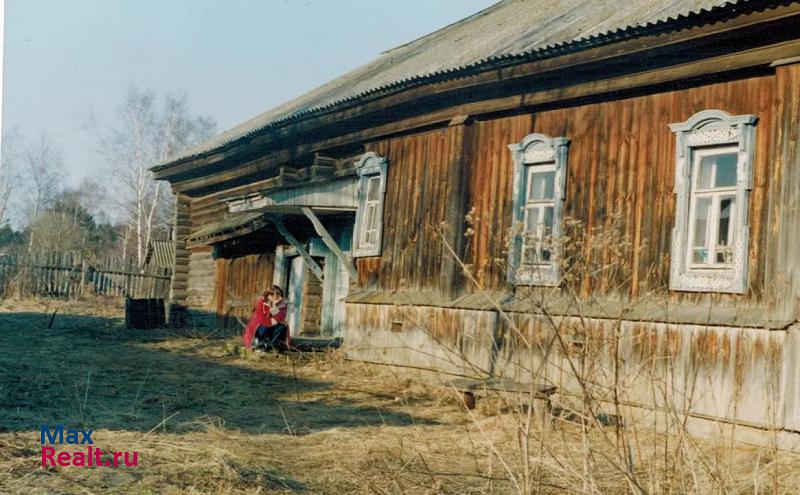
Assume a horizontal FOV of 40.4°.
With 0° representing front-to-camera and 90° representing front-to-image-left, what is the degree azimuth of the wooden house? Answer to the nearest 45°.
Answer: approximately 45°

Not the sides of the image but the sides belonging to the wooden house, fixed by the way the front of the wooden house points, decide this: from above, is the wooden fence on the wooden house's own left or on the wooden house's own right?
on the wooden house's own right
